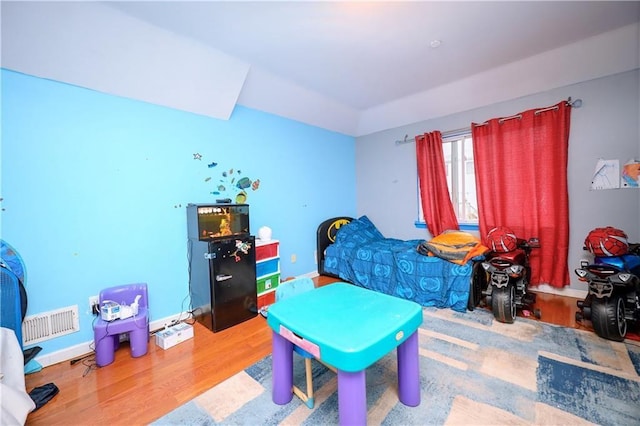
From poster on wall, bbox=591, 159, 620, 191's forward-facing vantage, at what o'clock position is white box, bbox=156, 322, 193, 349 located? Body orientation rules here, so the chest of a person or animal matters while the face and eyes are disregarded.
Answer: The white box is roughly at 1 o'clock from the poster on wall.

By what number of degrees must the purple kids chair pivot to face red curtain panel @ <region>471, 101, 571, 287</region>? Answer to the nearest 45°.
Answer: approximately 45° to its left

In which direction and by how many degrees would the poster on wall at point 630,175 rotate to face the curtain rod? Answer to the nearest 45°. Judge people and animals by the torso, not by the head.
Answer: approximately 90° to its right

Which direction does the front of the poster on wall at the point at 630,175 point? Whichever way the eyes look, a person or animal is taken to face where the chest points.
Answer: toward the camera

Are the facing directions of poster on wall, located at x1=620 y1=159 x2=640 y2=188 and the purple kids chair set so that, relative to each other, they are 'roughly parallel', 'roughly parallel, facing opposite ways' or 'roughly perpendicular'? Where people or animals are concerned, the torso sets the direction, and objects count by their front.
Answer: roughly perpendicular

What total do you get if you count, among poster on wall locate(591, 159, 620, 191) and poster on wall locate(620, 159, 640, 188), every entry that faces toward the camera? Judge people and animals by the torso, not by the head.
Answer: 2

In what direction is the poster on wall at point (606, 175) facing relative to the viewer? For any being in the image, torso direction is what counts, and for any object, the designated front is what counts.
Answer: toward the camera

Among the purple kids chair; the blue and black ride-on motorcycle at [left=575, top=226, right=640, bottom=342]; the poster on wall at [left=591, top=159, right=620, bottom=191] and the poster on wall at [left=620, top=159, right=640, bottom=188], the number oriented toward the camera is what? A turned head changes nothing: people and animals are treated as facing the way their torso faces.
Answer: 3

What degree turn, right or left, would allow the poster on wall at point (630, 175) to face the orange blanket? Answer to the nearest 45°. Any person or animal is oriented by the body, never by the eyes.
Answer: approximately 45° to its right

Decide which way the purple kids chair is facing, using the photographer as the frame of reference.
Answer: facing the viewer

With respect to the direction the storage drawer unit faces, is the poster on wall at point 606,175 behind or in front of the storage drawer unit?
in front
